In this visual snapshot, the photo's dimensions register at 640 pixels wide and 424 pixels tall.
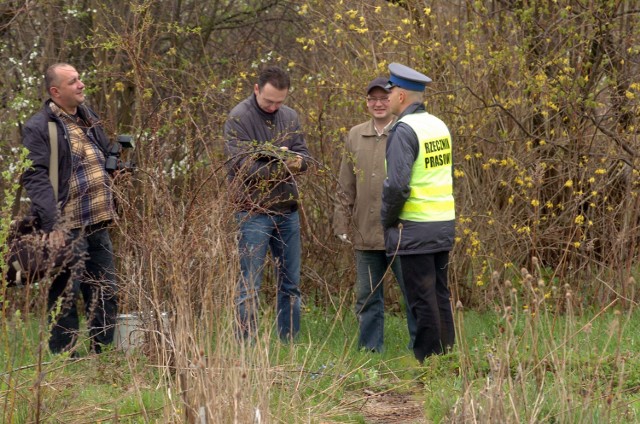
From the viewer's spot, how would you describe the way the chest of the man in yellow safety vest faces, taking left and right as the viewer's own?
facing away from the viewer and to the left of the viewer

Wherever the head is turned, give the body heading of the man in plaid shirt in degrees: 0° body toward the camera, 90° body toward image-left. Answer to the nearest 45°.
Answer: approximately 315°

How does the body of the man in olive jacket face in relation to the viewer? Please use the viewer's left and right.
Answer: facing the viewer

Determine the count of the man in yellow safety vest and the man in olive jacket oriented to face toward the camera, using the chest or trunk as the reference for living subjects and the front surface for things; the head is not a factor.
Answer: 1

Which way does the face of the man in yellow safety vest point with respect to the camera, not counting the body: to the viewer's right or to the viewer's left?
to the viewer's left

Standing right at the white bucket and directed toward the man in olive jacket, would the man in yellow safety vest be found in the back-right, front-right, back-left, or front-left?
front-right

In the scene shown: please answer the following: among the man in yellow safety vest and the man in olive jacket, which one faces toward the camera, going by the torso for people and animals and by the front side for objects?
the man in olive jacket

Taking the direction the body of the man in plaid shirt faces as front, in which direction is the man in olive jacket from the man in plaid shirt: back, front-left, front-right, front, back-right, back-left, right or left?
front-left

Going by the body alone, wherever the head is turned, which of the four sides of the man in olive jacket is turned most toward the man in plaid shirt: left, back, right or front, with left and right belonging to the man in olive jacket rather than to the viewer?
right

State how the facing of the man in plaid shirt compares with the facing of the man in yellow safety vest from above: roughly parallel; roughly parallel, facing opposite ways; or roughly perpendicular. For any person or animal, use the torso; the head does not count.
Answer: roughly parallel, facing opposite ways
